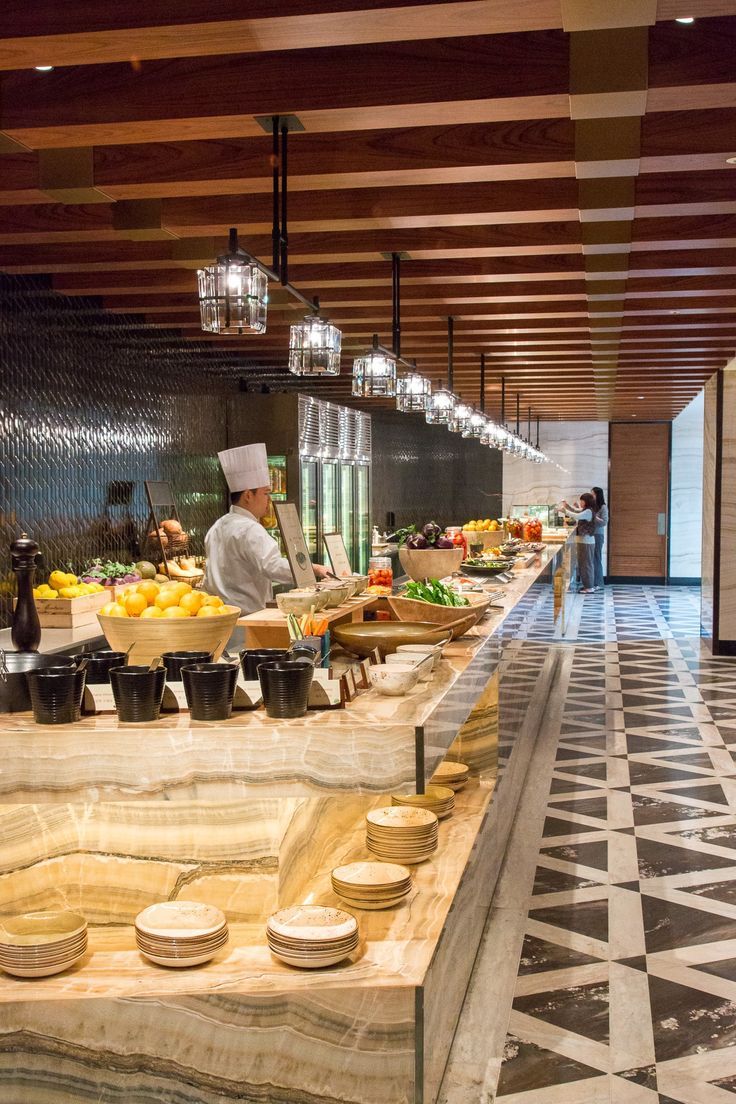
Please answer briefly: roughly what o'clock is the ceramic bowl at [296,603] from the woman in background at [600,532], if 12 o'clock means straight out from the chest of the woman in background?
The ceramic bowl is roughly at 9 o'clock from the woman in background.

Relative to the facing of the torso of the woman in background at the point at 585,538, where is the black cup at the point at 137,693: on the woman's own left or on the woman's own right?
on the woman's own left

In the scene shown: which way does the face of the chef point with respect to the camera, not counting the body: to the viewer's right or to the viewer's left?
to the viewer's right

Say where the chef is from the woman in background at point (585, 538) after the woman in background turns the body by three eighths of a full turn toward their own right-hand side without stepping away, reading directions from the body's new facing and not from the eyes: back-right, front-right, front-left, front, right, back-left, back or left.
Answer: back-right

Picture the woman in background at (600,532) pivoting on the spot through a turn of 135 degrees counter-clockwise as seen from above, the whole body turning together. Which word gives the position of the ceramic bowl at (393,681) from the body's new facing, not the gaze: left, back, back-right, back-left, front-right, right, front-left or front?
front-right

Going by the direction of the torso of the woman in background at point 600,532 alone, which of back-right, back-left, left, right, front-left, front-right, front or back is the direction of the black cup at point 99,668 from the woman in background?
left

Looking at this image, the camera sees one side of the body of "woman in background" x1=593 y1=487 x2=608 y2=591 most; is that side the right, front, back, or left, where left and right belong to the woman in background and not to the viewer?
left

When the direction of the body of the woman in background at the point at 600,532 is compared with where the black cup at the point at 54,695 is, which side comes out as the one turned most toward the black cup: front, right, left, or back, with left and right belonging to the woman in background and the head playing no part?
left

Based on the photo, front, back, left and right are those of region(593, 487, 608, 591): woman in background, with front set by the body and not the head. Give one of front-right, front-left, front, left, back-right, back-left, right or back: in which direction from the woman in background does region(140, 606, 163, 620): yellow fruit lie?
left

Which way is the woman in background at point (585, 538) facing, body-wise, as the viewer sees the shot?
to the viewer's left

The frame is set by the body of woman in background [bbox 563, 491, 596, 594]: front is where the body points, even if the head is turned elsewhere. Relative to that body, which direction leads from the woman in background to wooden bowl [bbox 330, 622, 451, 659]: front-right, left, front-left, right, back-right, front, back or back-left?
left
